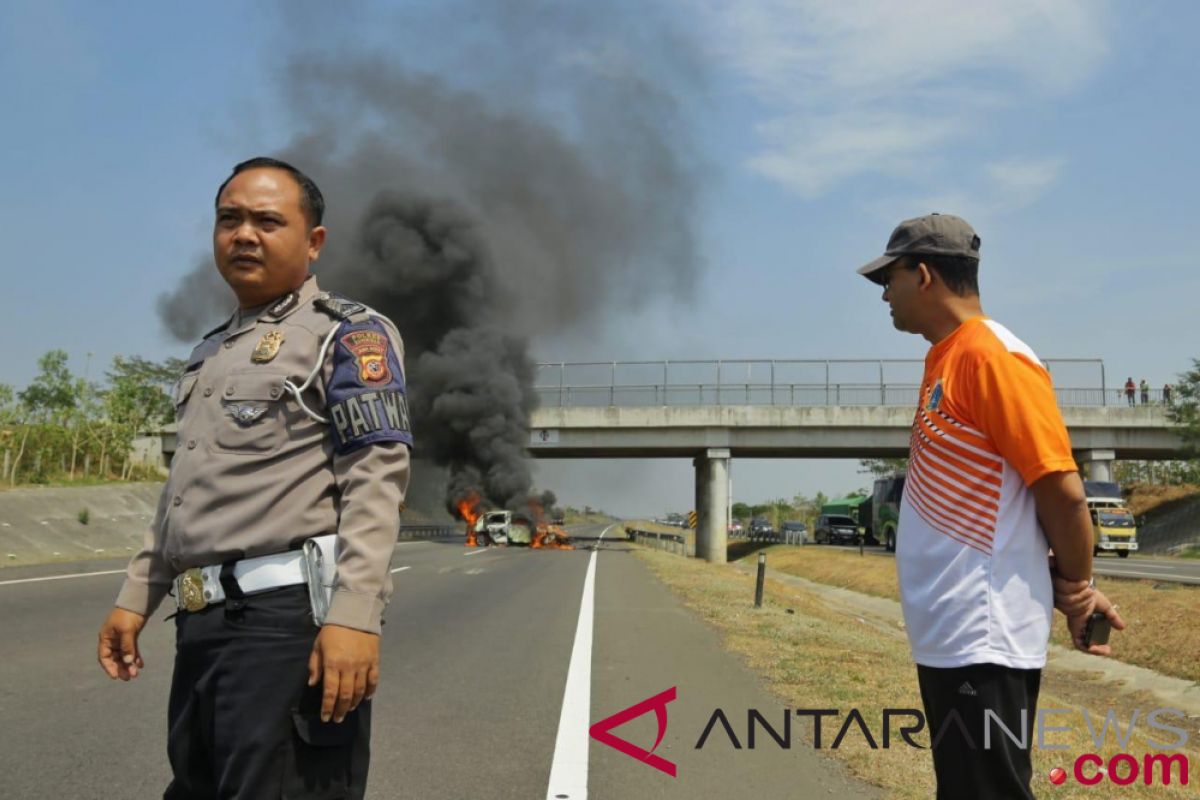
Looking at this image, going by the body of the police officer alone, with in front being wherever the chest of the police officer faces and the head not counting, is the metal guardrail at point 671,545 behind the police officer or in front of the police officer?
behind

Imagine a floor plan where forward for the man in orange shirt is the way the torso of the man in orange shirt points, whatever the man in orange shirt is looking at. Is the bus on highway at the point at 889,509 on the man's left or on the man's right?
on the man's right

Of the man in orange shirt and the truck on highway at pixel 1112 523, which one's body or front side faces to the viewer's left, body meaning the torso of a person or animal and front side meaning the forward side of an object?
the man in orange shirt

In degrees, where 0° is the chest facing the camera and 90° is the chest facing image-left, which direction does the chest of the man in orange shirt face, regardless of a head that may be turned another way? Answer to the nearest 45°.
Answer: approximately 90°

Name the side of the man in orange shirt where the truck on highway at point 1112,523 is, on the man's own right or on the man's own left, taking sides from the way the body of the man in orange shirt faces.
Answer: on the man's own right

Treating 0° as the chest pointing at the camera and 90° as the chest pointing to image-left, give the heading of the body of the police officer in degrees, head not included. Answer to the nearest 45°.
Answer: approximately 45°

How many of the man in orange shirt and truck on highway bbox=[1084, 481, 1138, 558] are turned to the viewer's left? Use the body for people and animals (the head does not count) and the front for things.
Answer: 1

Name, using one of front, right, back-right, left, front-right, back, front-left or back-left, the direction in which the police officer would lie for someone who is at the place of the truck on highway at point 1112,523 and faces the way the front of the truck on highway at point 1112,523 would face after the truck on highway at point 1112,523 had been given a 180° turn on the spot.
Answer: back-left

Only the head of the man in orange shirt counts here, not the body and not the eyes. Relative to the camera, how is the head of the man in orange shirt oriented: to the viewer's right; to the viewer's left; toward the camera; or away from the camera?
to the viewer's left

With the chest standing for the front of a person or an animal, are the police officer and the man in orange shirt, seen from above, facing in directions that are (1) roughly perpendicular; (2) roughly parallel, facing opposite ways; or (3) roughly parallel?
roughly perpendicular

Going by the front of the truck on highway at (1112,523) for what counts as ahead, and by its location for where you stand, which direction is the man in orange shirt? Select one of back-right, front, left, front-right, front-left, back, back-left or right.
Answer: front-right
